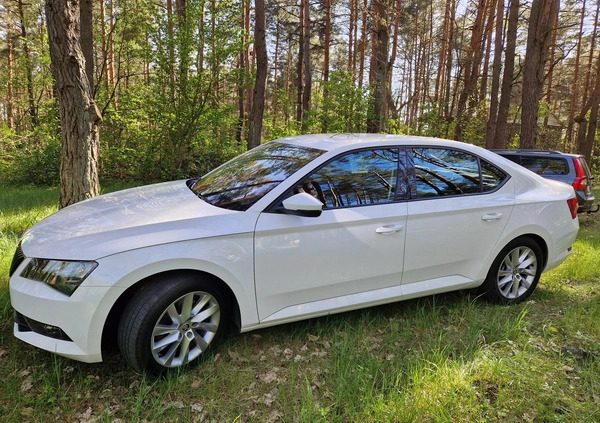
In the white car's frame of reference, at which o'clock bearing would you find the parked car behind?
The parked car behind is roughly at 6 o'clock from the white car.

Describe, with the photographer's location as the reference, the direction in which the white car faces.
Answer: facing the viewer and to the left of the viewer

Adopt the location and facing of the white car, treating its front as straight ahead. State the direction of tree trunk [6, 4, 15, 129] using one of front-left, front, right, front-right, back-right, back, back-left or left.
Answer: right

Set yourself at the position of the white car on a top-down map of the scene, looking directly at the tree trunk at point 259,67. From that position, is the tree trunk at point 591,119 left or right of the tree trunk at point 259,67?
right

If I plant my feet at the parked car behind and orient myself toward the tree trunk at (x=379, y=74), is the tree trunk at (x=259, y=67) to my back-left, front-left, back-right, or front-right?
front-left

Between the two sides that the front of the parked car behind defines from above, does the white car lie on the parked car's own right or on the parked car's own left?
on the parked car's own left

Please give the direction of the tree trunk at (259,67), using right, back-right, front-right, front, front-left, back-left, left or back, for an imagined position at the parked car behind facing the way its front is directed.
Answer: front

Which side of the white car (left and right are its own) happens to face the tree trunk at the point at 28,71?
right

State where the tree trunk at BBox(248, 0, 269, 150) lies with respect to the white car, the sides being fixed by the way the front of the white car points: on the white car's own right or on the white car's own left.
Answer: on the white car's own right

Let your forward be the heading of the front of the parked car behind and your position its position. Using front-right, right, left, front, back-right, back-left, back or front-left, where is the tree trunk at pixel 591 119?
right

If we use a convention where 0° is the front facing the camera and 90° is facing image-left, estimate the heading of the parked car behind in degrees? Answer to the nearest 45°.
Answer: approximately 90°

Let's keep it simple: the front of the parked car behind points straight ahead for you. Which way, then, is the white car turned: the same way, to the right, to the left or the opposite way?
to the left

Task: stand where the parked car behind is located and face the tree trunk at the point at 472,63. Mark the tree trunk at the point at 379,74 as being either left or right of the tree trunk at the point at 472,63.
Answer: left

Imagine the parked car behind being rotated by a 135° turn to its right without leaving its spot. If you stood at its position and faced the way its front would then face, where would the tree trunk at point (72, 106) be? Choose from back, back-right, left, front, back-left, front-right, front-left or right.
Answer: back

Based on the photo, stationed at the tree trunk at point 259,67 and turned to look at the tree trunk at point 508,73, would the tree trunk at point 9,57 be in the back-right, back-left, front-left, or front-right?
back-left

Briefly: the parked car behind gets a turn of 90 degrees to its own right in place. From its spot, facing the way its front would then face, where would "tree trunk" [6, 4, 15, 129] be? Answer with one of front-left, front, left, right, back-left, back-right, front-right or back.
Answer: left
